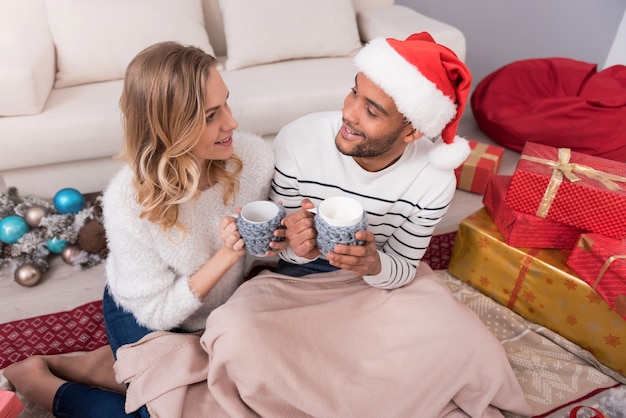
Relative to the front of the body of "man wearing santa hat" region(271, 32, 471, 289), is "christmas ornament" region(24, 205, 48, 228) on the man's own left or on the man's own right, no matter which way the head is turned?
on the man's own right

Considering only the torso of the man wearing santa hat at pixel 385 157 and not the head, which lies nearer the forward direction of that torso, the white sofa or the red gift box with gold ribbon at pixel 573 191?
the white sofa

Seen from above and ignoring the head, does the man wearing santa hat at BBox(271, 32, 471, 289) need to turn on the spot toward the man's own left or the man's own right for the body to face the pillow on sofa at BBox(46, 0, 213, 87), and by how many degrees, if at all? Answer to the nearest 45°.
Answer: approximately 90° to the man's own right

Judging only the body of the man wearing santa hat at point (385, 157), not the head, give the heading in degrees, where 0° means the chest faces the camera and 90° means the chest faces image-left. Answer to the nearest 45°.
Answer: approximately 45°

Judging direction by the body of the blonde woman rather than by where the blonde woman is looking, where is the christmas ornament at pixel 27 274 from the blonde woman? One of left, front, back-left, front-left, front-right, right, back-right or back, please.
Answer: back

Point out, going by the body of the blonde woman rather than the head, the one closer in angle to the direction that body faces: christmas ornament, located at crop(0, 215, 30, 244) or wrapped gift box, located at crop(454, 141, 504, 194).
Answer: the wrapped gift box

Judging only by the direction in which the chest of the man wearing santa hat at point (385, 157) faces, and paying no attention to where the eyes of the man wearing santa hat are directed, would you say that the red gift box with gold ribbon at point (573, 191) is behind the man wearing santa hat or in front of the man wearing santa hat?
behind

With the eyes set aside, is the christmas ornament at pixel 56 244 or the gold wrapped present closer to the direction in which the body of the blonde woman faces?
the gold wrapped present

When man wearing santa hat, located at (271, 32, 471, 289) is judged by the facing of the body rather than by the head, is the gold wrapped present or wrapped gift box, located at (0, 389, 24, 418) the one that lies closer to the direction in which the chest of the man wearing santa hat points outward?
the wrapped gift box

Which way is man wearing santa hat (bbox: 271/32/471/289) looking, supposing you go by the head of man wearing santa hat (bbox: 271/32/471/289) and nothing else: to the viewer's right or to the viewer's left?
to the viewer's left

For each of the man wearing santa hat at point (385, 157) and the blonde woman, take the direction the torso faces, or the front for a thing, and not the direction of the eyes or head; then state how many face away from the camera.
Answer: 0
